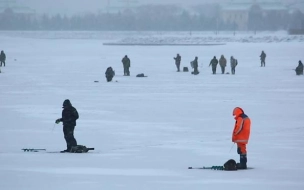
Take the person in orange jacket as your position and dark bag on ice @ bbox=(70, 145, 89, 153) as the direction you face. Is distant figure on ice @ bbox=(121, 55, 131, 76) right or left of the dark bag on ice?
right

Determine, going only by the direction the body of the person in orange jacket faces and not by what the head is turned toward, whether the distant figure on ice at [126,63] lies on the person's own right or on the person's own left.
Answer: on the person's own right

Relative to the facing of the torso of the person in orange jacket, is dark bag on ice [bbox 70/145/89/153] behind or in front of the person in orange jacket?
in front

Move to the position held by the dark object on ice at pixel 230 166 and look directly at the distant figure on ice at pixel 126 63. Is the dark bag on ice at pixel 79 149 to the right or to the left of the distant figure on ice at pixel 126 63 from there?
left

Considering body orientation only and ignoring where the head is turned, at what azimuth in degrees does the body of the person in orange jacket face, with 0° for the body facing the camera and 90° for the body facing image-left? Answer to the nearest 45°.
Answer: approximately 90°

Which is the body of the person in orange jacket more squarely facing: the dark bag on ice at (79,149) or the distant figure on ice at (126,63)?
the dark bag on ice
